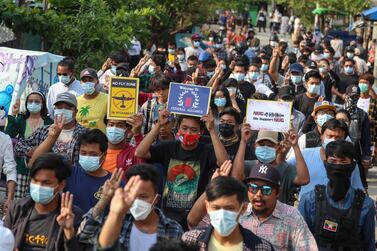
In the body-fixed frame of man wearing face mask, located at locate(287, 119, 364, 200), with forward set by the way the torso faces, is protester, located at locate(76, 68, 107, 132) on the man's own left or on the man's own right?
on the man's own right

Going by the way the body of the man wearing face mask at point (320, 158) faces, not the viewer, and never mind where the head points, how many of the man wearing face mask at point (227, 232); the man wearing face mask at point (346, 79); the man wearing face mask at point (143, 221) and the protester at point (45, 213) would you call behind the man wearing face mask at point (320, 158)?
1

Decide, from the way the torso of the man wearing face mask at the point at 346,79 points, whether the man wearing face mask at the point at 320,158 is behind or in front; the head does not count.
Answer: in front

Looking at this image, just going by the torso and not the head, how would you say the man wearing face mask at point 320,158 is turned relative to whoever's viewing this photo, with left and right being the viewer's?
facing the viewer

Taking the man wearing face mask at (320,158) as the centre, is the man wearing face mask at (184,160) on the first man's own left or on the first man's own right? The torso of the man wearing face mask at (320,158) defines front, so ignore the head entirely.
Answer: on the first man's own right

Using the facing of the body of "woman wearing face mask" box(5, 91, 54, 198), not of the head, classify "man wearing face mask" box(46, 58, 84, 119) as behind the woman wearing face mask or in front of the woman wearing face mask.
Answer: behind

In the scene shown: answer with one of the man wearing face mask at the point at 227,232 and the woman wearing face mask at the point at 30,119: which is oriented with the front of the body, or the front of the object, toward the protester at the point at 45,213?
the woman wearing face mask

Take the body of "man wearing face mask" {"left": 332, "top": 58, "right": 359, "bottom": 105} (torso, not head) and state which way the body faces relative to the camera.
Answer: toward the camera

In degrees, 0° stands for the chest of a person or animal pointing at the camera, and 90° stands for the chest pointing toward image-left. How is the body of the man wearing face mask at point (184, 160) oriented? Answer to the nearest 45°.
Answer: approximately 0°

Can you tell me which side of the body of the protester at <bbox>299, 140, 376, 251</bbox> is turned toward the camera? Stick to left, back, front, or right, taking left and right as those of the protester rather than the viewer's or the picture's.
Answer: front

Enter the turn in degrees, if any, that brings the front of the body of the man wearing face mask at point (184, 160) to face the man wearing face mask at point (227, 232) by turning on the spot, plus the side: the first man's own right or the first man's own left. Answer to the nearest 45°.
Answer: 0° — they already face them

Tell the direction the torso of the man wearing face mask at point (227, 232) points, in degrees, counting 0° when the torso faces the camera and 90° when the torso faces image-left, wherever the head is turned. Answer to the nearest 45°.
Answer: approximately 0°

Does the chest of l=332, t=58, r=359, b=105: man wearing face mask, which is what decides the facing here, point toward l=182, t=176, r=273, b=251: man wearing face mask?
yes
